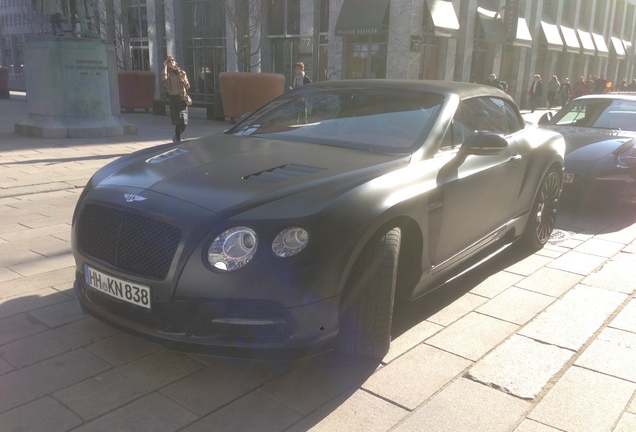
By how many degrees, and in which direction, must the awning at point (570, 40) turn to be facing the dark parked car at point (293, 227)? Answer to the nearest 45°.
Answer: approximately 45° to its right

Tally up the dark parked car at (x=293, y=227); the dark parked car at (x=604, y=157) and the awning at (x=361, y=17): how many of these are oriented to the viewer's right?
0

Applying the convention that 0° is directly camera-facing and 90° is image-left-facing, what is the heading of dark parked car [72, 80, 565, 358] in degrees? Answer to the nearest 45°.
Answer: approximately 45°

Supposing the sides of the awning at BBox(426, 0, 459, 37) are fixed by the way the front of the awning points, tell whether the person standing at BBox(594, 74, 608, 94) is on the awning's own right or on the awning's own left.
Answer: on the awning's own left

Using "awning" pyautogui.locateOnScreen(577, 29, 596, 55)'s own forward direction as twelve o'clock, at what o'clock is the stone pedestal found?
The stone pedestal is roughly at 2 o'clock from the awning.

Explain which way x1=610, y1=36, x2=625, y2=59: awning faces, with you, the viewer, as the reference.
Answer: facing the viewer and to the right of the viewer

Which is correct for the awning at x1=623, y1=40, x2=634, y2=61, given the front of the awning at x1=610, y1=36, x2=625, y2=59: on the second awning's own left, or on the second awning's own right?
on the second awning's own left

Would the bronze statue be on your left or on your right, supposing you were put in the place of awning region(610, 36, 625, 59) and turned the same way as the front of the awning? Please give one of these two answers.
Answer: on your right

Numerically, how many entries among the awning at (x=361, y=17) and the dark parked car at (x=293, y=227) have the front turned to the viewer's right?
0

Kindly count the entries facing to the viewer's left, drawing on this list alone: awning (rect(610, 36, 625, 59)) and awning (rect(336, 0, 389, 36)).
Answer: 0

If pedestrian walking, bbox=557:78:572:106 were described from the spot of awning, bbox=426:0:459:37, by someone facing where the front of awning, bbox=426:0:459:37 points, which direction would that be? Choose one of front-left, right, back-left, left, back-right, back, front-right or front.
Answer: left
